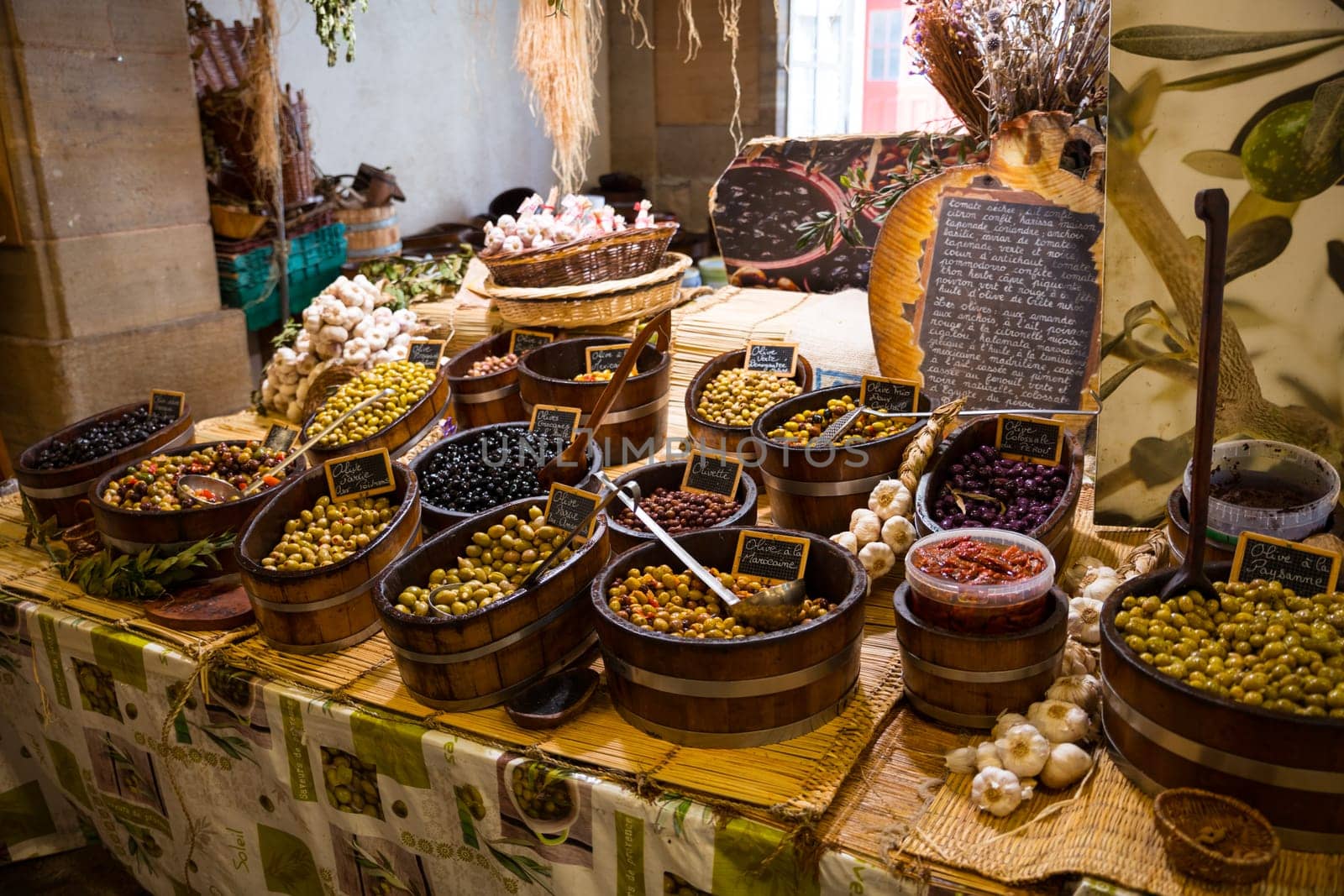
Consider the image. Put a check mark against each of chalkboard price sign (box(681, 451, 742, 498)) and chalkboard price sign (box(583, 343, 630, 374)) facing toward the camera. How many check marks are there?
2

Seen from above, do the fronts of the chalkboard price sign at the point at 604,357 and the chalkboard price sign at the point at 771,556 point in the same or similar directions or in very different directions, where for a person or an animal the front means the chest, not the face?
same or similar directions

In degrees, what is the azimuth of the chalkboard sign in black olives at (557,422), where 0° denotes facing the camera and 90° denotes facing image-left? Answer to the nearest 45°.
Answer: approximately 0°

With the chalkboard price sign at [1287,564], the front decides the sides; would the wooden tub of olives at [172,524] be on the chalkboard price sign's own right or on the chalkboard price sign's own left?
on the chalkboard price sign's own right

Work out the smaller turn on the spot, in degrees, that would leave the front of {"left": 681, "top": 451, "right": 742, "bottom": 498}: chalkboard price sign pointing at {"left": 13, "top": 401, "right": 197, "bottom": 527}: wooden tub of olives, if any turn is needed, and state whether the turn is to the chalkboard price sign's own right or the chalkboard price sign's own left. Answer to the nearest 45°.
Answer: approximately 90° to the chalkboard price sign's own right

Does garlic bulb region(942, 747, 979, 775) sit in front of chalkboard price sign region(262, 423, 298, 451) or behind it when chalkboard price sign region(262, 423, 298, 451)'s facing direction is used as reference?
in front

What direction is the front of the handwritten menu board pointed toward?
toward the camera

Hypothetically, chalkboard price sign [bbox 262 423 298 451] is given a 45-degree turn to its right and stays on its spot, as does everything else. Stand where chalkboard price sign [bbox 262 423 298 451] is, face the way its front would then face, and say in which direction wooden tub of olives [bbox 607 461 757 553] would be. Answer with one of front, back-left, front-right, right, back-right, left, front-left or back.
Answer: left

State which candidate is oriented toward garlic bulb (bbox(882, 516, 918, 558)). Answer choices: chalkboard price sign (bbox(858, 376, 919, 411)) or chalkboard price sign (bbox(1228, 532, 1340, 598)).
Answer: chalkboard price sign (bbox(858, 376, 919, 411))

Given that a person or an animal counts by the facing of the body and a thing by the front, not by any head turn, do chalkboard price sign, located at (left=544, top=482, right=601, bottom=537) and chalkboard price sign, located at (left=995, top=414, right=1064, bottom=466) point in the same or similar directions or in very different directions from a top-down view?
same or similar directions

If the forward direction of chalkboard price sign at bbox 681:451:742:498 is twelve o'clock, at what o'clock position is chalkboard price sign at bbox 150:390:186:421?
chalkboard price sign at bbox 150:390:186:421 is roughly at 4 o'clock from chalkboard price sign at bbox 681:451:742:498.

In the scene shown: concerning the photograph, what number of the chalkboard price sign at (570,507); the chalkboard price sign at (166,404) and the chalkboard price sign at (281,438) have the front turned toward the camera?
3

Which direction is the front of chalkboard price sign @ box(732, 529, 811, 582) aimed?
toward the camera

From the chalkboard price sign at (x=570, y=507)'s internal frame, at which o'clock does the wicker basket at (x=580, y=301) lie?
The wicker basket is roughly at 6 o'clock from the chalkboard price sign.

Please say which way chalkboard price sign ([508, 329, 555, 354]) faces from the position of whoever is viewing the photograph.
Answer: facing the viewer

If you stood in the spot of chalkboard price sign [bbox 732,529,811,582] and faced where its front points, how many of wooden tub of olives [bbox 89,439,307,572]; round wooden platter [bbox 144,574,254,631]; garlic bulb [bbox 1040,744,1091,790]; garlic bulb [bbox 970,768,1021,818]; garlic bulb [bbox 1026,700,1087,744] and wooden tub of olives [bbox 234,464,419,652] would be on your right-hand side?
3

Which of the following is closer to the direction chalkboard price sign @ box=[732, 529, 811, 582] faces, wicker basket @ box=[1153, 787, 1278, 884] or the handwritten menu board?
the wicker basket

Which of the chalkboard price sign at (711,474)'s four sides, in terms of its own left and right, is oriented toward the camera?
front
